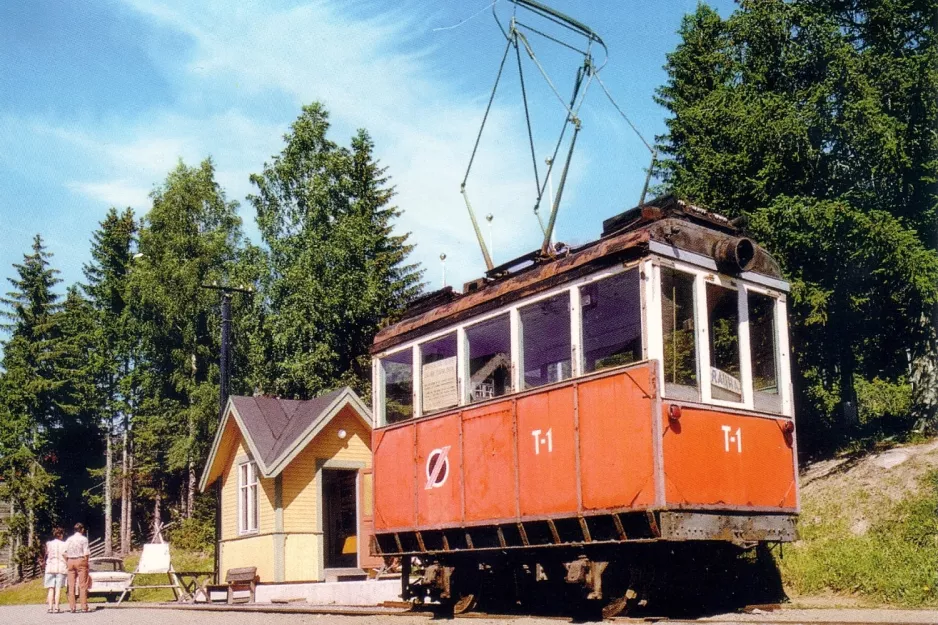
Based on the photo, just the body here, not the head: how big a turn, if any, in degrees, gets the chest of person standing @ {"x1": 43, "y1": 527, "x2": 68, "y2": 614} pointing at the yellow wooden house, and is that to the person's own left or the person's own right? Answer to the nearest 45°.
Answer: approximately 45° to the person's own right

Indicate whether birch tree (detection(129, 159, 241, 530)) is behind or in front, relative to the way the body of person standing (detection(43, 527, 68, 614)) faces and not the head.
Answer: in front

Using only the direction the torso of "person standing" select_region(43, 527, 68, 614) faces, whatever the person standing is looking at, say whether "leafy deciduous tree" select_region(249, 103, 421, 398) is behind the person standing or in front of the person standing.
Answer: in front

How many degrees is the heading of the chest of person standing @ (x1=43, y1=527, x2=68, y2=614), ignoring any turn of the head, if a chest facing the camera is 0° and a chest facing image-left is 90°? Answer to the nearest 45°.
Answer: approximately 180°

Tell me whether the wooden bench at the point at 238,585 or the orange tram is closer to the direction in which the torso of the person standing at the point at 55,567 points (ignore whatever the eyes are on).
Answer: the wooden bench
